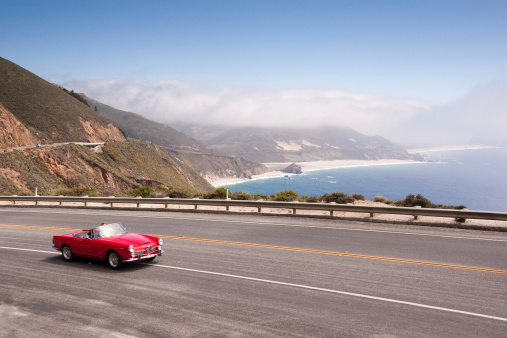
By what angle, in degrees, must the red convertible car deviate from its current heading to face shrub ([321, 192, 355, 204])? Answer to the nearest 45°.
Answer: approximately 90° to its left

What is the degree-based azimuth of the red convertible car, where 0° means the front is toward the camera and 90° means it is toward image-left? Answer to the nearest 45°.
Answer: approximately 315°

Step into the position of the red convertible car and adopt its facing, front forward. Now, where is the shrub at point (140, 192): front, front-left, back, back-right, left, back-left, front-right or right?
back-left

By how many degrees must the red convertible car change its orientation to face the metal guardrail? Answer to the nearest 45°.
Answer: approximately 90° to its left

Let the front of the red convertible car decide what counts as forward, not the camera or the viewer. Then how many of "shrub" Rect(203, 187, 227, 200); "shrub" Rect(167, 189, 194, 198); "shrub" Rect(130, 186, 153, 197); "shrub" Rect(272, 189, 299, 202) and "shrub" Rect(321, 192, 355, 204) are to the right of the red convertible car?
0

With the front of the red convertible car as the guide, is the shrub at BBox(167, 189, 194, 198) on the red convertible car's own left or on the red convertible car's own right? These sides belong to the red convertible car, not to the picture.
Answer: on the red convertible car's own left

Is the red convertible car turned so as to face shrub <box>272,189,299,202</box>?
no

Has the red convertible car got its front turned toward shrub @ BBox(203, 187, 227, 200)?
no
